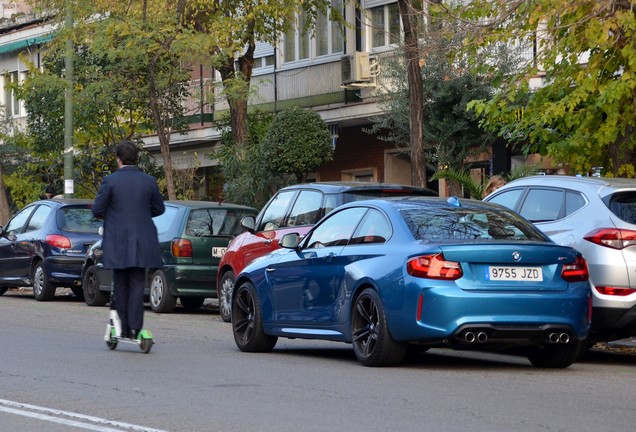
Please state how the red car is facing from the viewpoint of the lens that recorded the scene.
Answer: facing away from the viewer and to the left of the viewer

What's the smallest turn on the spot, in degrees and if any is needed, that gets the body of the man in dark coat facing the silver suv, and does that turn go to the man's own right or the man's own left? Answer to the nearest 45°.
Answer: approximately 90° to the man's own right

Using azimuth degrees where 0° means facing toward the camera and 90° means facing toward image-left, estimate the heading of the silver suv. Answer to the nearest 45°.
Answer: approximately 135°

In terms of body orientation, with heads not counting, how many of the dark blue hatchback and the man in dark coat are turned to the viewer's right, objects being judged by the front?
0

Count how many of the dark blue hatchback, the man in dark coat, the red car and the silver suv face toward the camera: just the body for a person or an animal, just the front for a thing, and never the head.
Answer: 0

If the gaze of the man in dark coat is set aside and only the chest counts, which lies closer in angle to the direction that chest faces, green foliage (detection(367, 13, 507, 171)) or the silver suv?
the green foliage

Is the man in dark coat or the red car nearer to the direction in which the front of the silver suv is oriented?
the red car

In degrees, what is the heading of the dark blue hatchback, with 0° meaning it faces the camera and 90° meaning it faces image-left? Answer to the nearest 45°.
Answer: approximately 135°

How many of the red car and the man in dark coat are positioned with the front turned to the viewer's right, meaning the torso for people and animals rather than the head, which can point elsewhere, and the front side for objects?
0

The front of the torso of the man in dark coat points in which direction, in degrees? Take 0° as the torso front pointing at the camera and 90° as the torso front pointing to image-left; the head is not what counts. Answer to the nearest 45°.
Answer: approximately 180°
